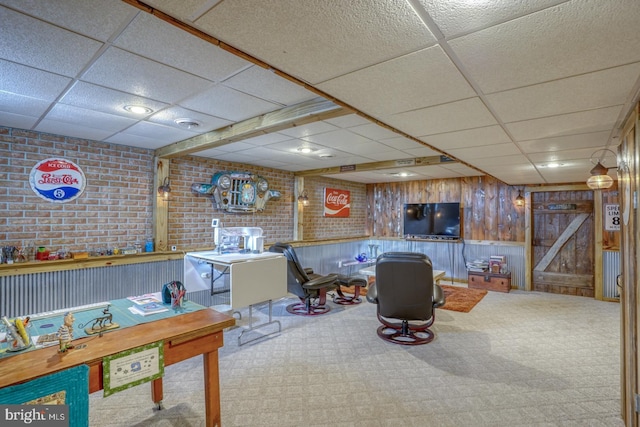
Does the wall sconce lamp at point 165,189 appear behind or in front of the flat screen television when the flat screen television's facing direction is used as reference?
in front

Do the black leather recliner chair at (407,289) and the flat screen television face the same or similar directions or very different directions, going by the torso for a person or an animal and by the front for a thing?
very different directions

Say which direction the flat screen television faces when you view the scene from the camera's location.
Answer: facing the viewer

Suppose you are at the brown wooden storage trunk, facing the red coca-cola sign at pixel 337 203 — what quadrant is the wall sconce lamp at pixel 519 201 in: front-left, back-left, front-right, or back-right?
back-right

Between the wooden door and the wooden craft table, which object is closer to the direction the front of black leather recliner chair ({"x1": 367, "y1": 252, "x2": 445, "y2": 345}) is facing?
the wooden door

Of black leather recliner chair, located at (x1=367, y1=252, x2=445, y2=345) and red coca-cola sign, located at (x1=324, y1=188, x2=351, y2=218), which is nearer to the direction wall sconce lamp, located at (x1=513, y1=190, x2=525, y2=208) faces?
the black leather recliner chair

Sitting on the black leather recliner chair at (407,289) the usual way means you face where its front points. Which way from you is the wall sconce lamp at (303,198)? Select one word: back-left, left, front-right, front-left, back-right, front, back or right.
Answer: front-left

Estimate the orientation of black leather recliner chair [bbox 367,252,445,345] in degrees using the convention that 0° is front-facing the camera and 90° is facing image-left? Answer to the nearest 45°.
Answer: approximately 180°

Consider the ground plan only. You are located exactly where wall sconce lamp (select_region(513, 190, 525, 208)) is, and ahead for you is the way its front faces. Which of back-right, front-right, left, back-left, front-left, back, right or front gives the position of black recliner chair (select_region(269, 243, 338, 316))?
front-right

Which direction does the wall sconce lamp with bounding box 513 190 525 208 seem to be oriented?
toward the camera

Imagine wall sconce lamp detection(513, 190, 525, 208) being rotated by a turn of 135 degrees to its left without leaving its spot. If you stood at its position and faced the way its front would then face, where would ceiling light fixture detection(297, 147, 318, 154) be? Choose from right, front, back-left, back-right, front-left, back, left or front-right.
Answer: back

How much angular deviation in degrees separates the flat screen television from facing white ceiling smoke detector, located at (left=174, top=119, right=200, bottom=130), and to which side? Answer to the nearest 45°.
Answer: approximately 45° to its right

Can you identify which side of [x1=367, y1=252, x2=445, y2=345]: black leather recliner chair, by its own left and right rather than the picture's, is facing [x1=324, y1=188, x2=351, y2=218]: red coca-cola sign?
front

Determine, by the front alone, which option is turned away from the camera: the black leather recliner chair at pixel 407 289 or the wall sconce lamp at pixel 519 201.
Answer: the black leather recliner chair

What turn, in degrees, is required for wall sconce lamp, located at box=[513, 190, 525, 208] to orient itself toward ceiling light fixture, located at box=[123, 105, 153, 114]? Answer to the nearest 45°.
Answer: approximately 45° to its right
